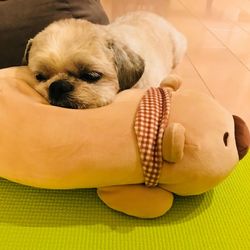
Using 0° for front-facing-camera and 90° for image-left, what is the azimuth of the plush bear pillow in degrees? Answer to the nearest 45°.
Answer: approximately 270°

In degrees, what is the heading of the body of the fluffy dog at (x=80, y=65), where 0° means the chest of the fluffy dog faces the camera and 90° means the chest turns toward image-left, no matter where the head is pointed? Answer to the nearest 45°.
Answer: approximately 45°
